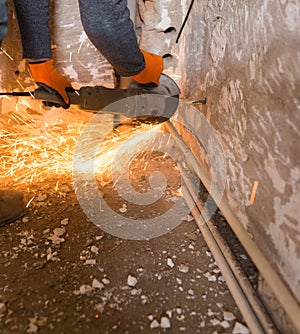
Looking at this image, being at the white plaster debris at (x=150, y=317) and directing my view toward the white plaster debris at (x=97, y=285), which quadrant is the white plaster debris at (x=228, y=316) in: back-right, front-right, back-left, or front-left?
back-right

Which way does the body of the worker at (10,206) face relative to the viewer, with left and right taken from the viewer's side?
facing to the right of the viewer

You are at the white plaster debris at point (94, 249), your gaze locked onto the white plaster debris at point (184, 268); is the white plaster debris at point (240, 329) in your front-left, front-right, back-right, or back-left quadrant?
front-right

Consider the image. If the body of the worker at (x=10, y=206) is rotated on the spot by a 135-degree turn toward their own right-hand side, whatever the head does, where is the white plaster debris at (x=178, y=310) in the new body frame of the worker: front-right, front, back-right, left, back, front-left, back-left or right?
left
